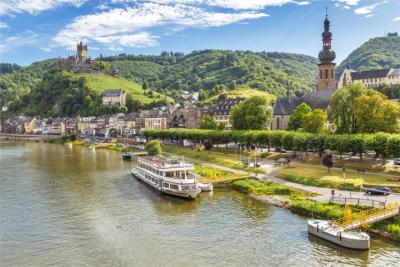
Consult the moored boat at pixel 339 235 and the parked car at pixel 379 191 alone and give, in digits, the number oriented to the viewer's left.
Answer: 1

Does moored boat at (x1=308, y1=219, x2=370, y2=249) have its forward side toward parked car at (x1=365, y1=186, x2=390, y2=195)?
no

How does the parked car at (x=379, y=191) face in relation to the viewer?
to the viewer's left

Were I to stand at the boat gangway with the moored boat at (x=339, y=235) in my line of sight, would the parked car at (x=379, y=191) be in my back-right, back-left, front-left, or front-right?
back-right

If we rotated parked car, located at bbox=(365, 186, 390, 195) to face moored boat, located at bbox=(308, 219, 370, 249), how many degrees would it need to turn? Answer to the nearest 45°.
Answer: approximately 90° to its left

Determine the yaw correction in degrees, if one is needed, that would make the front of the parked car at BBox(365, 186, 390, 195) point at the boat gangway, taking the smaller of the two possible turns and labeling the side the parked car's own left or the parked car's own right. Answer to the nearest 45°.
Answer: approximately 90° to the parked car's own left
